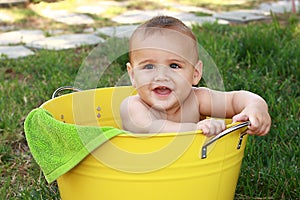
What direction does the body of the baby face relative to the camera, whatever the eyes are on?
toward the camera

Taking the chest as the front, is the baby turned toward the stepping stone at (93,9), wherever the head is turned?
no

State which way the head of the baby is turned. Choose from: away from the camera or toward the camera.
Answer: toward the camera

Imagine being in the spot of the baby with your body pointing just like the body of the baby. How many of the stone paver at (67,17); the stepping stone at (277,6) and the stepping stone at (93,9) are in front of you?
0

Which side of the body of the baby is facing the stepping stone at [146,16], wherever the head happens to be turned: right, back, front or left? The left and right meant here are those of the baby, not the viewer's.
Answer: back

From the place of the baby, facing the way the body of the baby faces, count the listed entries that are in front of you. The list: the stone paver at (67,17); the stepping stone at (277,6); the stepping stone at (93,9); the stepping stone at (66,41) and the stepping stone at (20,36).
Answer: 0

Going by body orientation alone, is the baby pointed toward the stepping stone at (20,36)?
no

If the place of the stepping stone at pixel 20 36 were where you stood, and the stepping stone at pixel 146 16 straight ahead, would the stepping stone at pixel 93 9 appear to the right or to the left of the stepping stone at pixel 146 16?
left

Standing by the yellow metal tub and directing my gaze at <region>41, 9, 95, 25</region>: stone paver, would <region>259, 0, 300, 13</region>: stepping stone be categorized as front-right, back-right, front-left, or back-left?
front-right

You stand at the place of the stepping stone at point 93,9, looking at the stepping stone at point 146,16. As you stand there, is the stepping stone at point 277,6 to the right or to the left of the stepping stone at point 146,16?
left

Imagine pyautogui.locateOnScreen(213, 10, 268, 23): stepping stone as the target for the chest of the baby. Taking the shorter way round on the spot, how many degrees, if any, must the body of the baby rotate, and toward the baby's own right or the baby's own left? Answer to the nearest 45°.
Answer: approximately 180°

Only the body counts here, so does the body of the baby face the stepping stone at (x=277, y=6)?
no

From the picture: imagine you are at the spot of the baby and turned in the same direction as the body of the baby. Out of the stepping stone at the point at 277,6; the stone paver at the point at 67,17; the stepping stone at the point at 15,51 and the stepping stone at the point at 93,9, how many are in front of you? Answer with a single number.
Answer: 0

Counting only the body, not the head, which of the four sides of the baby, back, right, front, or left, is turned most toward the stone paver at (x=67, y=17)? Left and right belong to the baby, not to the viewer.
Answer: back

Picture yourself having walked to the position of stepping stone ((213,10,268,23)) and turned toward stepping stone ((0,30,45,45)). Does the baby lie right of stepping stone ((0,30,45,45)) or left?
left
